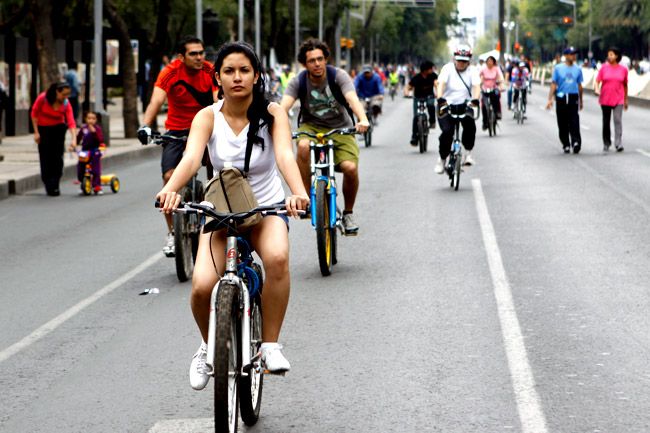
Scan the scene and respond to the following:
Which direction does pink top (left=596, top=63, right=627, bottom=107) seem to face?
toward the camera

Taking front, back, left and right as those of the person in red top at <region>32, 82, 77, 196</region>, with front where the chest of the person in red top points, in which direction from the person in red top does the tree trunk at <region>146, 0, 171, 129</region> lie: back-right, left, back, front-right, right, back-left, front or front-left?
back-left

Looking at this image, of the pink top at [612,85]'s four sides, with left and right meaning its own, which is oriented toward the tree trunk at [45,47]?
right

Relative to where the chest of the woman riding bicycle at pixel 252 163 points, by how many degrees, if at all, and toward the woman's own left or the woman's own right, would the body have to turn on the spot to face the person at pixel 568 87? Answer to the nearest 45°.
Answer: approximately 180°

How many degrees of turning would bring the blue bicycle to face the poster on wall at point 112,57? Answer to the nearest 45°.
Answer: approximately 180°

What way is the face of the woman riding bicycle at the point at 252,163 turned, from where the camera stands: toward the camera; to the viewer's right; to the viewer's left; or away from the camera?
toward the camera

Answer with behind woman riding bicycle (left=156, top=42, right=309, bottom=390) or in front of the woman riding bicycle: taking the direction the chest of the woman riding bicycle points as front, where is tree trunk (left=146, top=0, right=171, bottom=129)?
behind

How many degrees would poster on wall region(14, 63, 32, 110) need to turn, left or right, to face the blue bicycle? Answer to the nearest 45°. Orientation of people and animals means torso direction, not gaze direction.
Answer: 0° — it already faces it

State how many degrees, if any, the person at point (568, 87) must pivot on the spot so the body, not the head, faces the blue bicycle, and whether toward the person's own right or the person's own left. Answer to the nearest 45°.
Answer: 0° — they already face it

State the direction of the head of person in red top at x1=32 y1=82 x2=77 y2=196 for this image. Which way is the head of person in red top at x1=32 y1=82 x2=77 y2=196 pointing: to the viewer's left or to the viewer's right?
to the viewer's right

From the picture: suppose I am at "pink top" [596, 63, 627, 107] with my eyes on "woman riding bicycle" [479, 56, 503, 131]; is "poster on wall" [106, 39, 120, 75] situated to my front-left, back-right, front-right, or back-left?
front-left

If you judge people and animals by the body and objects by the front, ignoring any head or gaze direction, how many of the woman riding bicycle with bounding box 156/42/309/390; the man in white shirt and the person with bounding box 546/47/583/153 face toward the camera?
3

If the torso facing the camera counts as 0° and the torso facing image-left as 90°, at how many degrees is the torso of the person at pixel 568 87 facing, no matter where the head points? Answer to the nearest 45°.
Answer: approximately 0°

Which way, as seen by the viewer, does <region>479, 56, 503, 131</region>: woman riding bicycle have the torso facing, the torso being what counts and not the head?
toward the camera

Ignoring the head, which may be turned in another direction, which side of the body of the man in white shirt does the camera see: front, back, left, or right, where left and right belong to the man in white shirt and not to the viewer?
front

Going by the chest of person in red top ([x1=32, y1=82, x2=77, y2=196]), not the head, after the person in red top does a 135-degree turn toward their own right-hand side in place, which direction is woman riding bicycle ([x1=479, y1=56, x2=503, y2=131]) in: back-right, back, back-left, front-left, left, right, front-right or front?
back-right

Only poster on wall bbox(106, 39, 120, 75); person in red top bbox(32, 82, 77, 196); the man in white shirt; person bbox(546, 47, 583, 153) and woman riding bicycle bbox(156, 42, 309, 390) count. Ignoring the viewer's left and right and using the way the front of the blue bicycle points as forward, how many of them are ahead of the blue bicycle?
1
